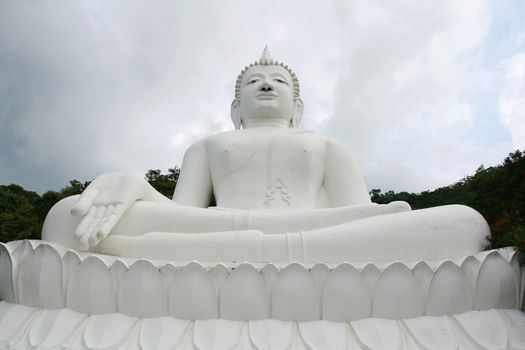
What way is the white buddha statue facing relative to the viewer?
toward the camera
